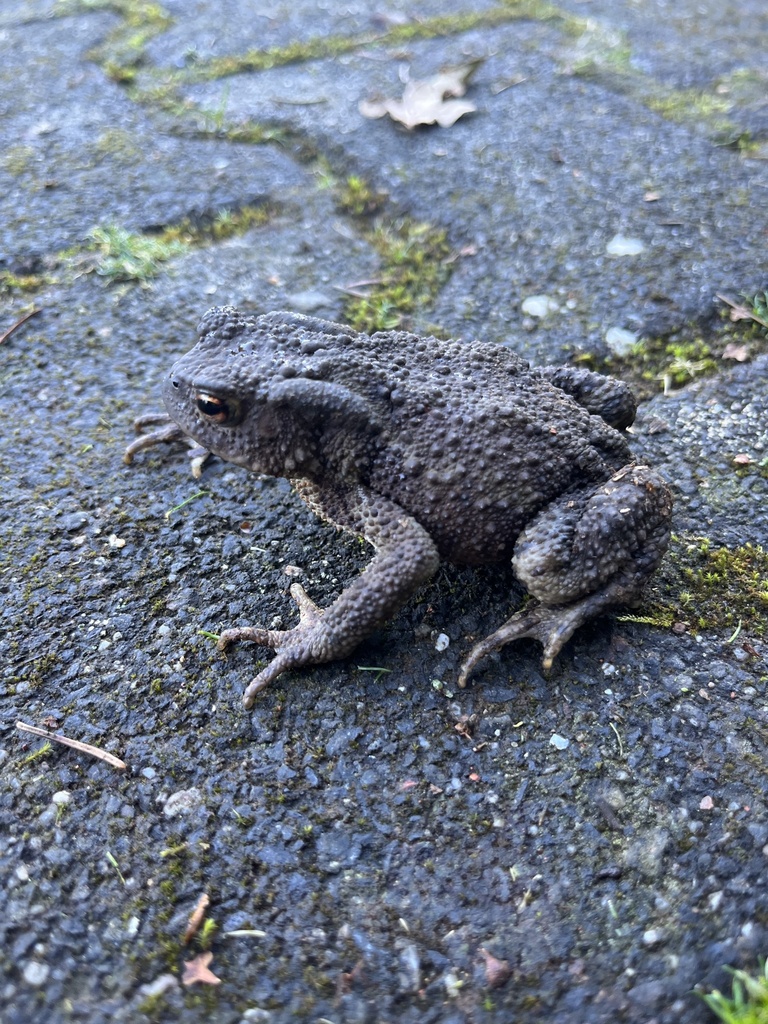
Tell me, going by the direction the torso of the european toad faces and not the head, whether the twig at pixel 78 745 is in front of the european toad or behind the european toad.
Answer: in front

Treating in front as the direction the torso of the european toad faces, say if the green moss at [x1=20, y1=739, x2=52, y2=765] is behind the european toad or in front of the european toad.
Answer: in front

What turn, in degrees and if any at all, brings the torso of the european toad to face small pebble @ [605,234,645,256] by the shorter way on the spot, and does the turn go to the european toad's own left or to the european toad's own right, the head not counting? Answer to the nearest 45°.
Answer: approximately 135° to the european toad's own right

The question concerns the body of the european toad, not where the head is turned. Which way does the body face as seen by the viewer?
to the viewer's left

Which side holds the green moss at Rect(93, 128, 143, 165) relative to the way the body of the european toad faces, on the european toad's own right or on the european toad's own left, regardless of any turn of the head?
on the european toad's own right

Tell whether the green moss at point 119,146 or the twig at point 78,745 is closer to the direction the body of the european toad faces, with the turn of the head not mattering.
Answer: the twig

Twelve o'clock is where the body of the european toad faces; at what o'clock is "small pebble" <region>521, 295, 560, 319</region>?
The small pebble is roughly at 4 o'clock from the european toad.

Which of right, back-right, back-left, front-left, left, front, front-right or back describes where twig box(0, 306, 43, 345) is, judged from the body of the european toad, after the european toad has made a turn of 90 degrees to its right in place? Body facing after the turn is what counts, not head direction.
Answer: front-left

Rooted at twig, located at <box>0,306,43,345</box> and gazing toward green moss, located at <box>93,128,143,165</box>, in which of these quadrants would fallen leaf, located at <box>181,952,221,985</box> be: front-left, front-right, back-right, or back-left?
back-right

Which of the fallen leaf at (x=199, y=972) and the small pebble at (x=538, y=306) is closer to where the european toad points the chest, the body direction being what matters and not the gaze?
the fallen leaf

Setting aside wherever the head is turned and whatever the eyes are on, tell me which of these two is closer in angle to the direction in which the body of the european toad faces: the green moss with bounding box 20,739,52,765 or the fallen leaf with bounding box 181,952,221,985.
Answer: the green moss
